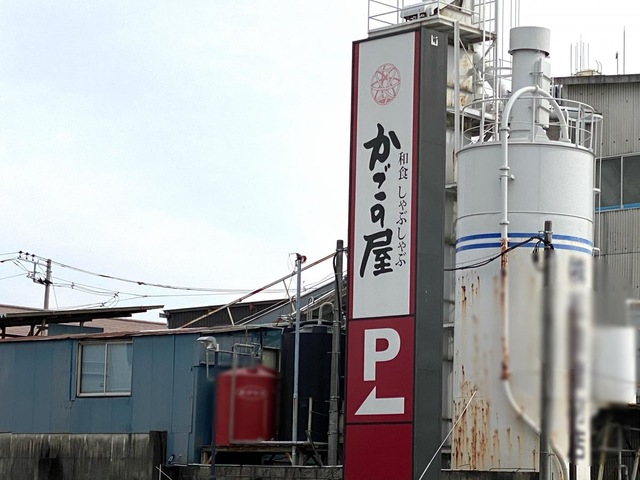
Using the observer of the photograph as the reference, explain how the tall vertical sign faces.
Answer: facing the viewer and to the left of the viewer

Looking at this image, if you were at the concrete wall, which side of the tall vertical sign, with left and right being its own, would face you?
right

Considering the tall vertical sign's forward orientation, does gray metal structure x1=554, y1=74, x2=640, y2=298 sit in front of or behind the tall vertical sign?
behind

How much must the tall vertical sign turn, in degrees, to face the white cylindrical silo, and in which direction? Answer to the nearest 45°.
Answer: approximately 135° to its left

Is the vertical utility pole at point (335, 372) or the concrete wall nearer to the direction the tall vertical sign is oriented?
the concrete wall

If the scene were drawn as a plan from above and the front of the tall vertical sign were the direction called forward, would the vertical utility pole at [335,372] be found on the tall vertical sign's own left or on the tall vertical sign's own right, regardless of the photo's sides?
on the tall vertical sign's own right

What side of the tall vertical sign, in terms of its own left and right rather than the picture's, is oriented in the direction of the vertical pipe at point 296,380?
right

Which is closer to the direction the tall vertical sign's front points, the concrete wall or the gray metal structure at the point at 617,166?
the concrete wall
